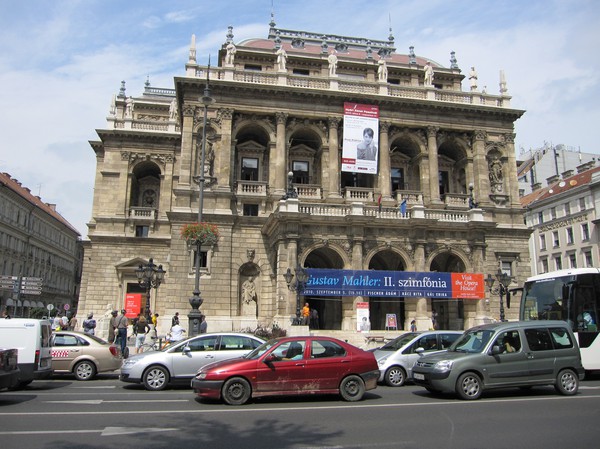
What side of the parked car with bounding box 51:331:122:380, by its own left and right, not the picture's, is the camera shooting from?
left

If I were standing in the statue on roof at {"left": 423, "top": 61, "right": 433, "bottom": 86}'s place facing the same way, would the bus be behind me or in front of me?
in front

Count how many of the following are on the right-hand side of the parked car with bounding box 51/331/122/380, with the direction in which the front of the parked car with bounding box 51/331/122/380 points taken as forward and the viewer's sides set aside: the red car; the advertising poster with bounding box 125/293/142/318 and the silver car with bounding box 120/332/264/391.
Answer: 1

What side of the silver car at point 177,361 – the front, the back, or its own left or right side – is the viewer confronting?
left

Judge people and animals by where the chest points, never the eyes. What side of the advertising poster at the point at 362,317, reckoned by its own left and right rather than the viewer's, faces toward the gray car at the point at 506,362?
front

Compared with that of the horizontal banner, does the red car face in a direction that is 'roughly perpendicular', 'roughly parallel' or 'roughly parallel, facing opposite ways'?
roughly perpendicular

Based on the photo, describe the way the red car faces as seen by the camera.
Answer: facing to the left of the viewer

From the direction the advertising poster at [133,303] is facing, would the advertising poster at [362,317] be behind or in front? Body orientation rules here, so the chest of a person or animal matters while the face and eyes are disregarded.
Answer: in front

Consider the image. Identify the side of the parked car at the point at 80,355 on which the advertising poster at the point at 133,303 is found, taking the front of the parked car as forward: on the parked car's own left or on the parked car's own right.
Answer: on the parked car's own right

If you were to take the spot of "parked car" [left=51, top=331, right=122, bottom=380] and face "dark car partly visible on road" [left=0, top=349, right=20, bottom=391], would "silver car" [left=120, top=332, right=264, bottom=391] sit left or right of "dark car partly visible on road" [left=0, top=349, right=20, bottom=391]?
left

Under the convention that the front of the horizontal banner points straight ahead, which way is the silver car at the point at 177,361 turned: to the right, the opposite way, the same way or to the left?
to the right

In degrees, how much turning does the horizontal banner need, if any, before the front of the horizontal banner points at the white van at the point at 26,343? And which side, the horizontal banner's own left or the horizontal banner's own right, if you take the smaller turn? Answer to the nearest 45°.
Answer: approximately 45° to the horizontal banner's own right
